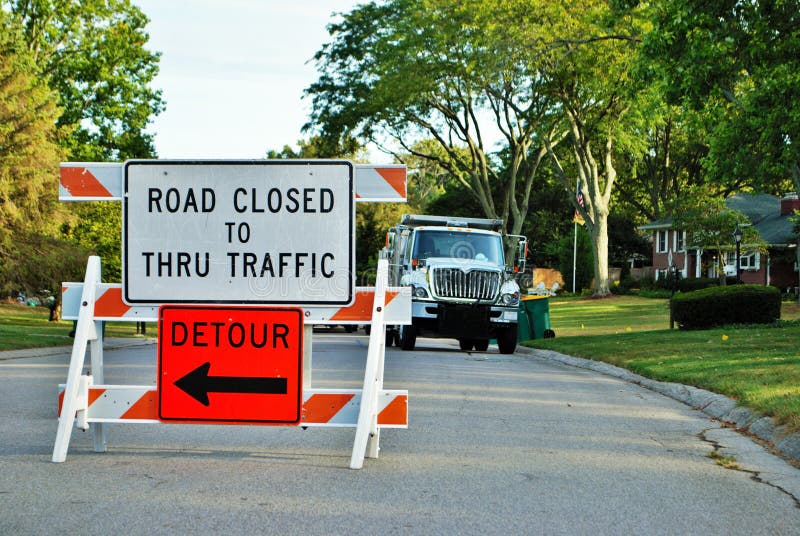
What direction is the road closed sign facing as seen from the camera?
toward the camera

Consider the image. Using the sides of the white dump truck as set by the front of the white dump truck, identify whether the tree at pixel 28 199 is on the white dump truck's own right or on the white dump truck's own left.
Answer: on the white dump truck's own right

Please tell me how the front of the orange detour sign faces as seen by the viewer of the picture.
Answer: facing the viewer

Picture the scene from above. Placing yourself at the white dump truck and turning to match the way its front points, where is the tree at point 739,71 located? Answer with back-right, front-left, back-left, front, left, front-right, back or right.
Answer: left

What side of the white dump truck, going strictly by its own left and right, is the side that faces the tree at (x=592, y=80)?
back

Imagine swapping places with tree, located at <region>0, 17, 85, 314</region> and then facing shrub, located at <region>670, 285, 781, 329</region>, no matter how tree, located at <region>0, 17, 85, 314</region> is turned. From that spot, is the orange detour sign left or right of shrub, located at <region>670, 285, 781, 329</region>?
right

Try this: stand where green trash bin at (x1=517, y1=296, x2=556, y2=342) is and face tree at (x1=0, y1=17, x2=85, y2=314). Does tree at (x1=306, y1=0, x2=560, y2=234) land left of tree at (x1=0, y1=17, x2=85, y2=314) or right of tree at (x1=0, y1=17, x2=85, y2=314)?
right

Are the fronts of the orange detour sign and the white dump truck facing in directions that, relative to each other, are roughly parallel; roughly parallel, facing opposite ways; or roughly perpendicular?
roughly parallel

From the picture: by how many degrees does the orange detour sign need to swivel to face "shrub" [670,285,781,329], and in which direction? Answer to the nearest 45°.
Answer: approximately 135° to its left

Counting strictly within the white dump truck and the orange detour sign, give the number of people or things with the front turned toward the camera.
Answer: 2

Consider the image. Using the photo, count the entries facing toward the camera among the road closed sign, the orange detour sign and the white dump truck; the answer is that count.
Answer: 3
